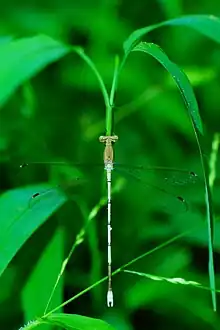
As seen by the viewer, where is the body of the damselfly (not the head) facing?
away from the camera
